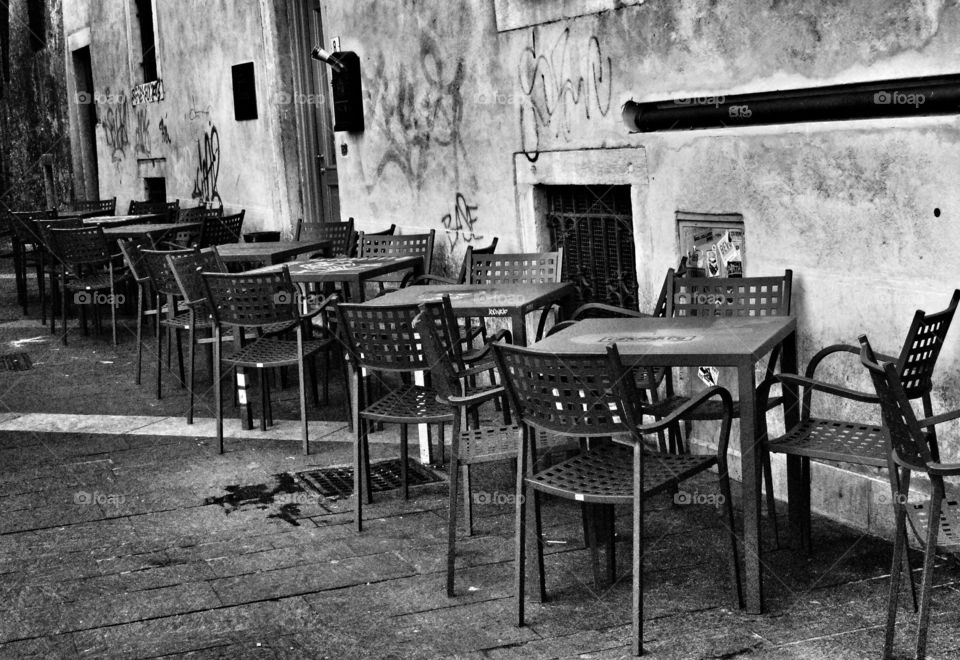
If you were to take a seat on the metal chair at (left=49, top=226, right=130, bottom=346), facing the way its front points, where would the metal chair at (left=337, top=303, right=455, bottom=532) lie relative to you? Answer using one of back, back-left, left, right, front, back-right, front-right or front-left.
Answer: back-right

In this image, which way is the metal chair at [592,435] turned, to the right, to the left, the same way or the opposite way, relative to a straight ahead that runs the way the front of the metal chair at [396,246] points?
the opposite way

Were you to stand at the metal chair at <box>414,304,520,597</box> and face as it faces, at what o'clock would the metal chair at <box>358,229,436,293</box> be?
the metal chair at <box>358,229,436,293</box> is roughly at 9 o'clock from the metal chair at <box>414,304,520,597</box>.

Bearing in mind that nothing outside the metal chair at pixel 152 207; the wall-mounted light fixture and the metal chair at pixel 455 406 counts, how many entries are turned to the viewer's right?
1

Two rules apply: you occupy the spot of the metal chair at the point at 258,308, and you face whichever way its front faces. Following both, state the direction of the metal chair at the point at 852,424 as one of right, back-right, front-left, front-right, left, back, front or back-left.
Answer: right

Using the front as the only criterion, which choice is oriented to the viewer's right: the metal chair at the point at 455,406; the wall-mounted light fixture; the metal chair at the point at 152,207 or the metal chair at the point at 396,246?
the metal chair at the point at 455,406

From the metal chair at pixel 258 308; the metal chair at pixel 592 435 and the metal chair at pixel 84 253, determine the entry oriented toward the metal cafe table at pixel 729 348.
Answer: the metal chair at pixel 592 435

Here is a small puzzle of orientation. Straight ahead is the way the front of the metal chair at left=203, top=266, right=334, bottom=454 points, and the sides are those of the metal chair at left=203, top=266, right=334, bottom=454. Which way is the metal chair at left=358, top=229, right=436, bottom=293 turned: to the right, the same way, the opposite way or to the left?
the opposite way

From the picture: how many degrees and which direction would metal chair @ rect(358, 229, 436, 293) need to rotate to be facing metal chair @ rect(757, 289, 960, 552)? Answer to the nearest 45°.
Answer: approximately 45° to its left

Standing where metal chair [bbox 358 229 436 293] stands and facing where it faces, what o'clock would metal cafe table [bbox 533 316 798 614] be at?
The metal cafe table is roughly at 10 o'clock from the metal chair.

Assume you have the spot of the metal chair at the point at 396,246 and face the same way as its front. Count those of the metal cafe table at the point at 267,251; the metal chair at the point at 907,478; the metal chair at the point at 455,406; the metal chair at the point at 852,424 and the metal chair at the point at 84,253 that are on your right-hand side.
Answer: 2

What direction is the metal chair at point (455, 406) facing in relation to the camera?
to the viewer's right

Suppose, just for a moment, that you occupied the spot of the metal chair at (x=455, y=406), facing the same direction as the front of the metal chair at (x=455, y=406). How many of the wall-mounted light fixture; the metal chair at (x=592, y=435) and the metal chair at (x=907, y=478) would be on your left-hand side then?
1
